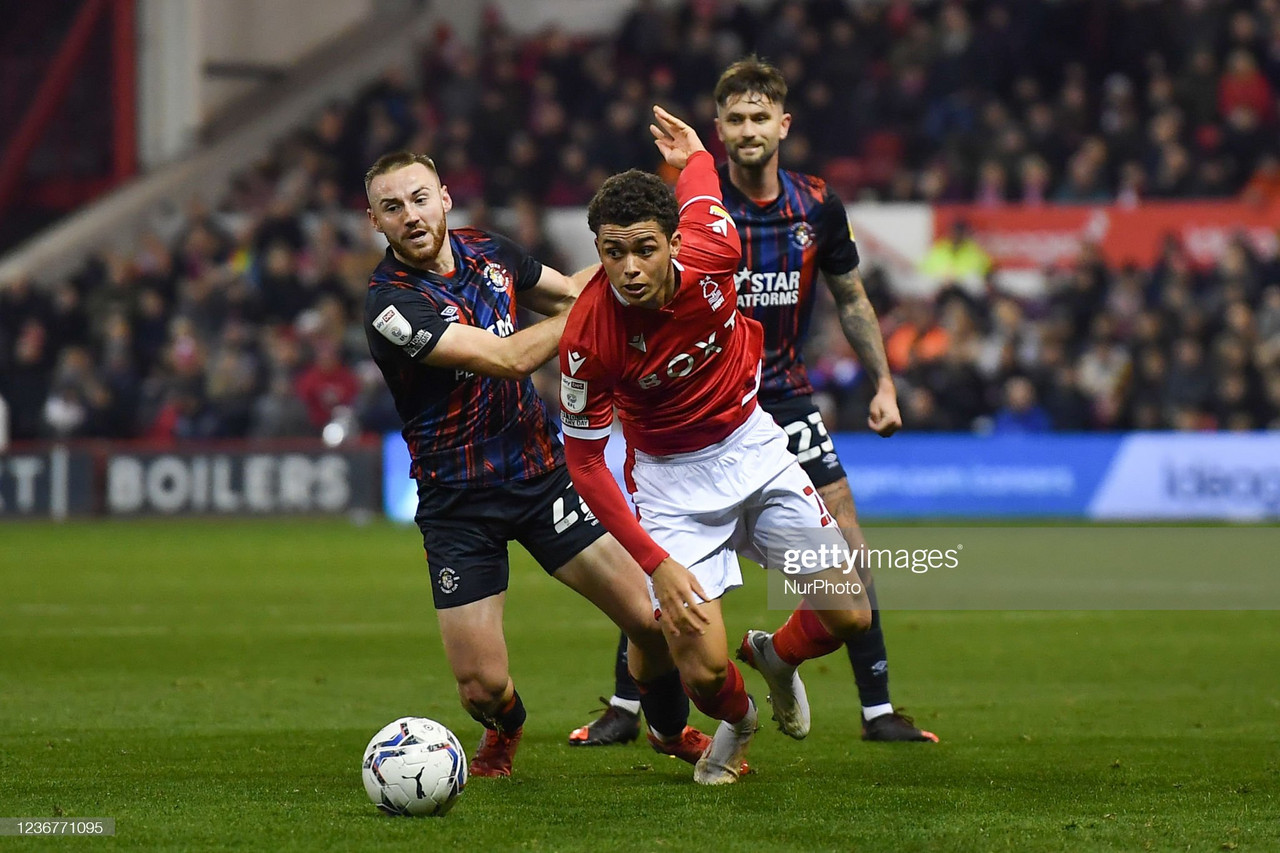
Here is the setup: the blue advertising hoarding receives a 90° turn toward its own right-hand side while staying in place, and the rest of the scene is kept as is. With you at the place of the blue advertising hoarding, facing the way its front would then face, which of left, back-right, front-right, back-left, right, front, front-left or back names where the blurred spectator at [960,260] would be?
right

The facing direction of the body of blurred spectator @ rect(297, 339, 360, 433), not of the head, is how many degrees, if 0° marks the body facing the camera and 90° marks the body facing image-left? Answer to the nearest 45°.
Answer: approximately 0°

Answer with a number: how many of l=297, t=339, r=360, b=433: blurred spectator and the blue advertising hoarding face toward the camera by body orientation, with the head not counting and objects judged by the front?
2

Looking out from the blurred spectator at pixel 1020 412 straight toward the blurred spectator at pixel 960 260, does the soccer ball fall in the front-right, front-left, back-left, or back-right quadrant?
back-left

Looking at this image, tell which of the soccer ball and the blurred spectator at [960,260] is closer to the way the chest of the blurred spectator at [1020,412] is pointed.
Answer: the soccer ball

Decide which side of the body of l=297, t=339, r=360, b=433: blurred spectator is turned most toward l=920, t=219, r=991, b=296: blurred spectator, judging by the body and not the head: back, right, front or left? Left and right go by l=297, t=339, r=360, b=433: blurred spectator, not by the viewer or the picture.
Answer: left

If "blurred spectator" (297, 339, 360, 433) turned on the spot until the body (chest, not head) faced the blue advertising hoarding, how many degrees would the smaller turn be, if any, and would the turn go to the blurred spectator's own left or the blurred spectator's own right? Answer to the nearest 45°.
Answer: approximately 45° to the blurred spectator's own left
